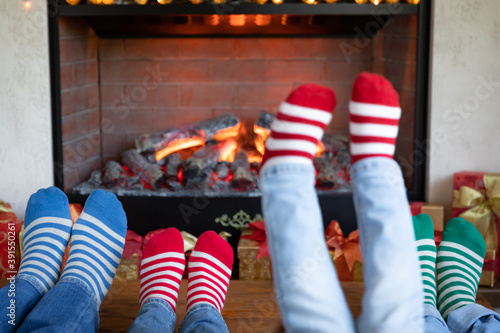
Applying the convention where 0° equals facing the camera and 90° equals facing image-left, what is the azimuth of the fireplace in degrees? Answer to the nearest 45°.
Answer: approximately 0°

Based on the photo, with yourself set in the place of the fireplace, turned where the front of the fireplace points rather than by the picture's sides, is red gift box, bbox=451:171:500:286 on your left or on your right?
on your left
